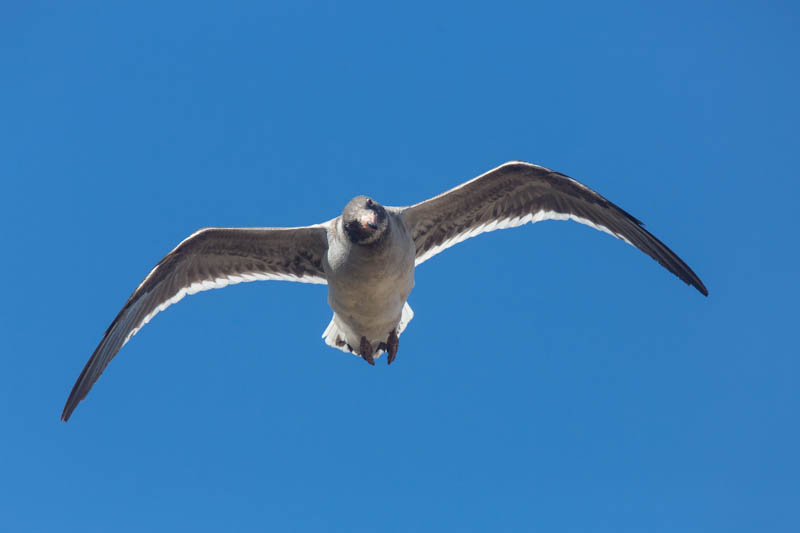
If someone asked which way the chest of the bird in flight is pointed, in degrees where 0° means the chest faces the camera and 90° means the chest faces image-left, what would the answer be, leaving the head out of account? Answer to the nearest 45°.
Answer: approximately 0°
